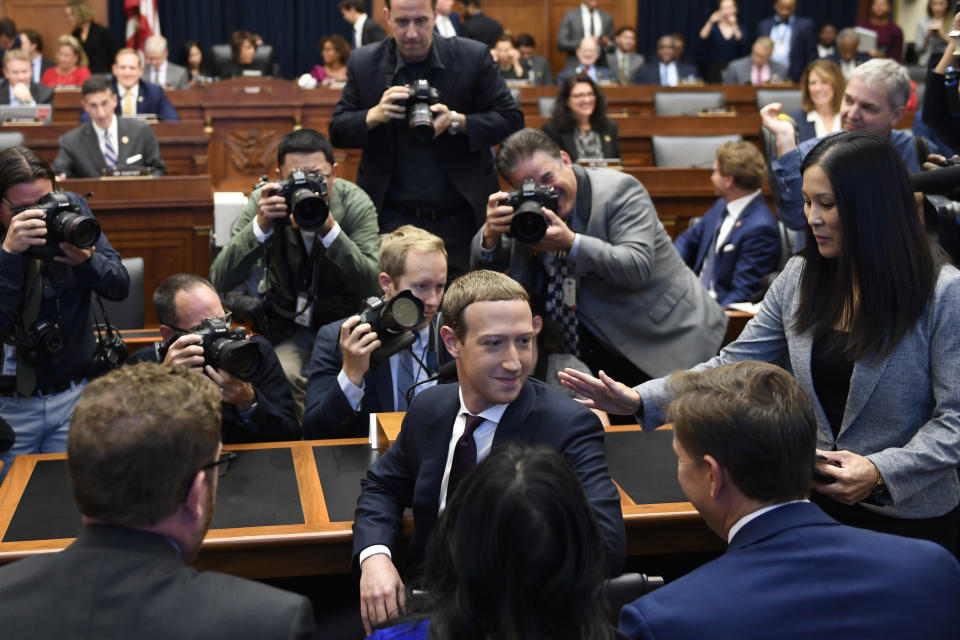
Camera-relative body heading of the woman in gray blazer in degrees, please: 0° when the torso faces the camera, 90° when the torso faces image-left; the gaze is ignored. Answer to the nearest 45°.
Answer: approximately 45°

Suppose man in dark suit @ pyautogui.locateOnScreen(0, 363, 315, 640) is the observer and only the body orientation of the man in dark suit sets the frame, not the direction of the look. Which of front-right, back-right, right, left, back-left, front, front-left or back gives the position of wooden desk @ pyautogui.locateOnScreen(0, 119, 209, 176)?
front-left

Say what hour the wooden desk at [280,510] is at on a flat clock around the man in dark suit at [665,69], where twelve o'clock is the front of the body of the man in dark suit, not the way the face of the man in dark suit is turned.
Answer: The wooden desk is roughly at 12 o'clock from the man in dark suit.

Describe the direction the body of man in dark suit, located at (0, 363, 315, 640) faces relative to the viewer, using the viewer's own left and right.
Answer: facing away from the viewer and to the right of the viewer

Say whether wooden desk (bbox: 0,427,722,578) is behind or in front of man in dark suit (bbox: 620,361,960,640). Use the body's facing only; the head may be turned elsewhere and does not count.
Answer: in front

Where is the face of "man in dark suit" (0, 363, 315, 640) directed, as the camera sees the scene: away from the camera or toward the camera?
away from the camera

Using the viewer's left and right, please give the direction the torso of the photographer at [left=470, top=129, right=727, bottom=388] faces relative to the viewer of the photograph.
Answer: facing the viewer and to the left of the viewer
